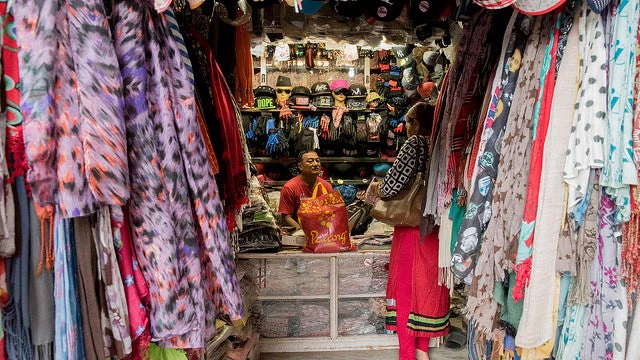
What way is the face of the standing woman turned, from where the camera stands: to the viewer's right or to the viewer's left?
to the viewer's left

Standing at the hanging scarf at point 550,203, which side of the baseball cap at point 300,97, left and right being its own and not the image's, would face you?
front

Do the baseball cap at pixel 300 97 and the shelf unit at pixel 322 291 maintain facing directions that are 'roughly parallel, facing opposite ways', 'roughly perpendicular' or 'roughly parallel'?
roughly parallel

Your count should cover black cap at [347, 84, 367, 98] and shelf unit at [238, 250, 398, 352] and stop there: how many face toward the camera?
2

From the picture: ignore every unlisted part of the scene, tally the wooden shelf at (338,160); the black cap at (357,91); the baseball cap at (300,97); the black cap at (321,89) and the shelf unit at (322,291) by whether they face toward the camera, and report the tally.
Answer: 5

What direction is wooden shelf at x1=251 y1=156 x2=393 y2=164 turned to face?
toward the camera

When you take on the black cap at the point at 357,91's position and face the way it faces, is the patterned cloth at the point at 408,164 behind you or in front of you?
in front

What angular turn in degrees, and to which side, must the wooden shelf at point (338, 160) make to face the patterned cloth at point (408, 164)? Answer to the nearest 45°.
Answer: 0° — it already faces it

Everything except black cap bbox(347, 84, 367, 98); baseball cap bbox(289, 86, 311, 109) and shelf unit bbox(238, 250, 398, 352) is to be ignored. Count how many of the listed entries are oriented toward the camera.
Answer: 3

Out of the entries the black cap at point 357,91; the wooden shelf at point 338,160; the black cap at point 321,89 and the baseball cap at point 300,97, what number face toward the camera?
4

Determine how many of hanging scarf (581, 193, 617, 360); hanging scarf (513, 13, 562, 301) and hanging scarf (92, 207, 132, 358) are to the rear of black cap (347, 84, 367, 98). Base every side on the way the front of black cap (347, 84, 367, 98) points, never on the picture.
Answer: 0

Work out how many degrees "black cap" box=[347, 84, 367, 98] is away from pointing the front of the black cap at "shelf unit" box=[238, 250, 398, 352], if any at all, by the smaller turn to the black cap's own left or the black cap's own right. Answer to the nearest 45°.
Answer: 0° — it already faces it

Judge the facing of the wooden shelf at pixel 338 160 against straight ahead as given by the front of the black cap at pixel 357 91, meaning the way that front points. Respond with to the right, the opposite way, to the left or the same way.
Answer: the same way

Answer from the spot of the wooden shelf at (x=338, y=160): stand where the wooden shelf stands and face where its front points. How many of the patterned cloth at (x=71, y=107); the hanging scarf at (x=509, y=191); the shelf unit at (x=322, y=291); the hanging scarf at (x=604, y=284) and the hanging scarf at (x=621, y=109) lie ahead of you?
5

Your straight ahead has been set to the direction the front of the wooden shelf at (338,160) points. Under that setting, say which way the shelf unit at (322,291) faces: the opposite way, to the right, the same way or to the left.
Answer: the same way

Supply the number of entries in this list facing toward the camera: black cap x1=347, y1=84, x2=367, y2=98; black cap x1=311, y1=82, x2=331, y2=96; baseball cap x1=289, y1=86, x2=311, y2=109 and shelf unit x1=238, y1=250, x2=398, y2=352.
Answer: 4

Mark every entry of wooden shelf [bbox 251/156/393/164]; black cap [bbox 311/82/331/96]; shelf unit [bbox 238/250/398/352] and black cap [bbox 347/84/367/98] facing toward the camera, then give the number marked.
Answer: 4

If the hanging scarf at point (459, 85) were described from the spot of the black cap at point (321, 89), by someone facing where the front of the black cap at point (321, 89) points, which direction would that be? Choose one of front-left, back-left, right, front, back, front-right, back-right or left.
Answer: front

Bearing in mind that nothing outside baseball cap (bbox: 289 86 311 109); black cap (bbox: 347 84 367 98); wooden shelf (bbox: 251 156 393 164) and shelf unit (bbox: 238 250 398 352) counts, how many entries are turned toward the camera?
4

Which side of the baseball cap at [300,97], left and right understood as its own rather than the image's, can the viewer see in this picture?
front

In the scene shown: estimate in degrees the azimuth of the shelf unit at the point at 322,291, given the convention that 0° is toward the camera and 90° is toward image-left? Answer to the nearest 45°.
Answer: approximately 0°
